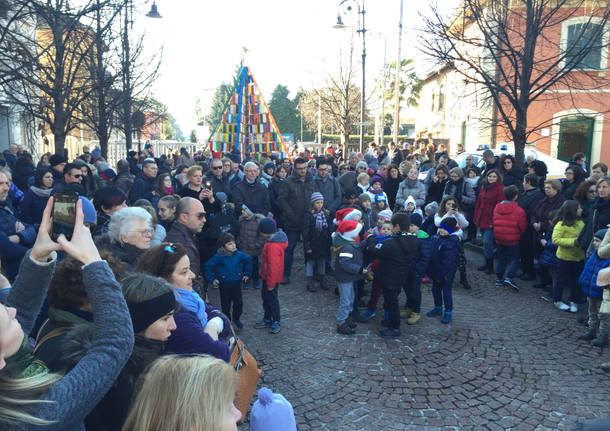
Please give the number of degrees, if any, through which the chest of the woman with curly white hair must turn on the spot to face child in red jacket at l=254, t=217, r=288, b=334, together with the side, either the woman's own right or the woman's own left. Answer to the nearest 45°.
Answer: approximately 45° to the woman's own left

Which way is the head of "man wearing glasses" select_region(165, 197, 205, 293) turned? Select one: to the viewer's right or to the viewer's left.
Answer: to the viewer's right

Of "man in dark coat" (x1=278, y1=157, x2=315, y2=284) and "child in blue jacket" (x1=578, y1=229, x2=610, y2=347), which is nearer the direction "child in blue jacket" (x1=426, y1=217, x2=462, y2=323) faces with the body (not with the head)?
the man in dark coat

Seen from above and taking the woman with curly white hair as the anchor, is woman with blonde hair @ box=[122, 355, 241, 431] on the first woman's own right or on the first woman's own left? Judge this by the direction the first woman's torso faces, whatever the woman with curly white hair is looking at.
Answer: on the first woman's own right

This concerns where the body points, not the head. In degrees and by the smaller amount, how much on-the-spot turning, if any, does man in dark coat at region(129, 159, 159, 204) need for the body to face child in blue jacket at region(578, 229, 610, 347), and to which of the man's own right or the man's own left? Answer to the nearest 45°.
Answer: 0° — they already face them

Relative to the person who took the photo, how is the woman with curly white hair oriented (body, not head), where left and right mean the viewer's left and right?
facing to the right of the viewer

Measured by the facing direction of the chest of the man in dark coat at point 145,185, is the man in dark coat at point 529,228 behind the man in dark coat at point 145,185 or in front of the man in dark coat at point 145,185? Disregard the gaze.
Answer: in front

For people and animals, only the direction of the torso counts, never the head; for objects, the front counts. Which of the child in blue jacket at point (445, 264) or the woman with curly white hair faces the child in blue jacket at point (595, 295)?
the woman with curly white hair

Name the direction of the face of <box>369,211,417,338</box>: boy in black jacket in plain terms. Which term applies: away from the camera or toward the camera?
away from the camera

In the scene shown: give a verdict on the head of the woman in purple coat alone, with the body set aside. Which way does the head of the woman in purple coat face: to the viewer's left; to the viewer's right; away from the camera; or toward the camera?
to the viewer's right
